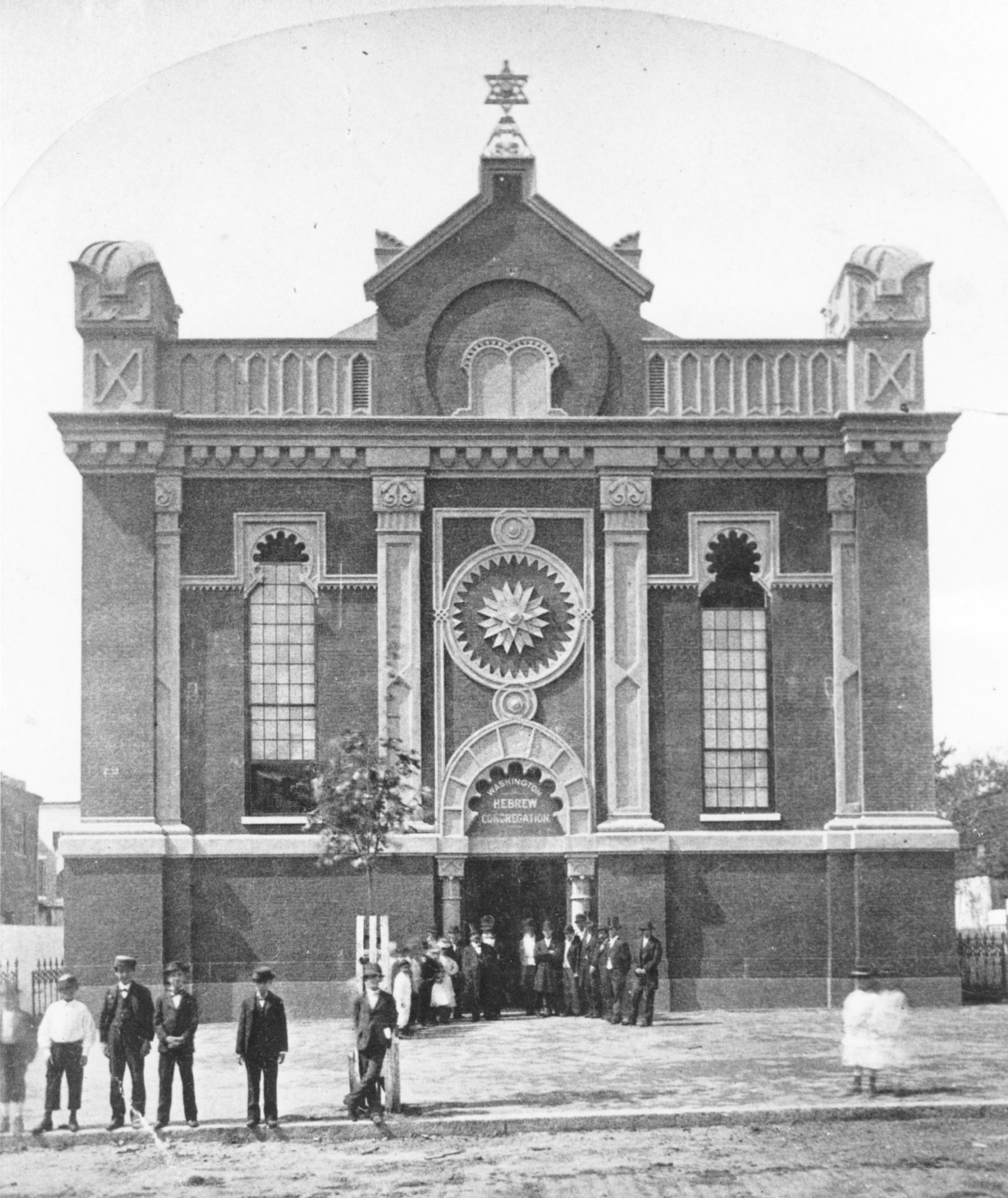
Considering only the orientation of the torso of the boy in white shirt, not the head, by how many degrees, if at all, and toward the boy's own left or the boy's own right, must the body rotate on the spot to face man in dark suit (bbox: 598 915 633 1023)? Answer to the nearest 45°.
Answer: approximately 135° to the boy's own left

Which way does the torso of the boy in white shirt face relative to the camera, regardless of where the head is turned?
toward the camera

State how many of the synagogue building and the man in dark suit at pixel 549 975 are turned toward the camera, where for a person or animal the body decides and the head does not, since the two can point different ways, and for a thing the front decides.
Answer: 2

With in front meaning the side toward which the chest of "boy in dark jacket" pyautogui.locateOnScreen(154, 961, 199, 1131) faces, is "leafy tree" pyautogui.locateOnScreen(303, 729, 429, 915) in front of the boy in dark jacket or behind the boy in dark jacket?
behind

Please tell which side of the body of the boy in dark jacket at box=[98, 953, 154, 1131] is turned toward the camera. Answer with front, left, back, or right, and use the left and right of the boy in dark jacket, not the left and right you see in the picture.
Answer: front

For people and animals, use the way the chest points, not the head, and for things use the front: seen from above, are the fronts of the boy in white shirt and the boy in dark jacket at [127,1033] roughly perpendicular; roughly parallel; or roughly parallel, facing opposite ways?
roughly parallel

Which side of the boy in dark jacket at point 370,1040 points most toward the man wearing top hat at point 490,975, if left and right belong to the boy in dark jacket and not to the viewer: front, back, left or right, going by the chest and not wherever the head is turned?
back

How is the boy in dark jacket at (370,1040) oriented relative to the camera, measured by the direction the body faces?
toward the camera

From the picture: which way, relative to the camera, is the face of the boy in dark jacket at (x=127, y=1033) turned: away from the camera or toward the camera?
toward the camera

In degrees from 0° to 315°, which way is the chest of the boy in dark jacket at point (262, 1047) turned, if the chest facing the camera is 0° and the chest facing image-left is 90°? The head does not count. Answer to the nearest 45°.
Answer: approximately 0°

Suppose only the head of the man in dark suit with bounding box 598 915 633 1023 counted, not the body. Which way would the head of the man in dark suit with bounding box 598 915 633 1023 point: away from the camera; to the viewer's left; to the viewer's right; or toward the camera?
toward the camera

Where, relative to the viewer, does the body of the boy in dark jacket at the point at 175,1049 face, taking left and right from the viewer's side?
facing the viewer
